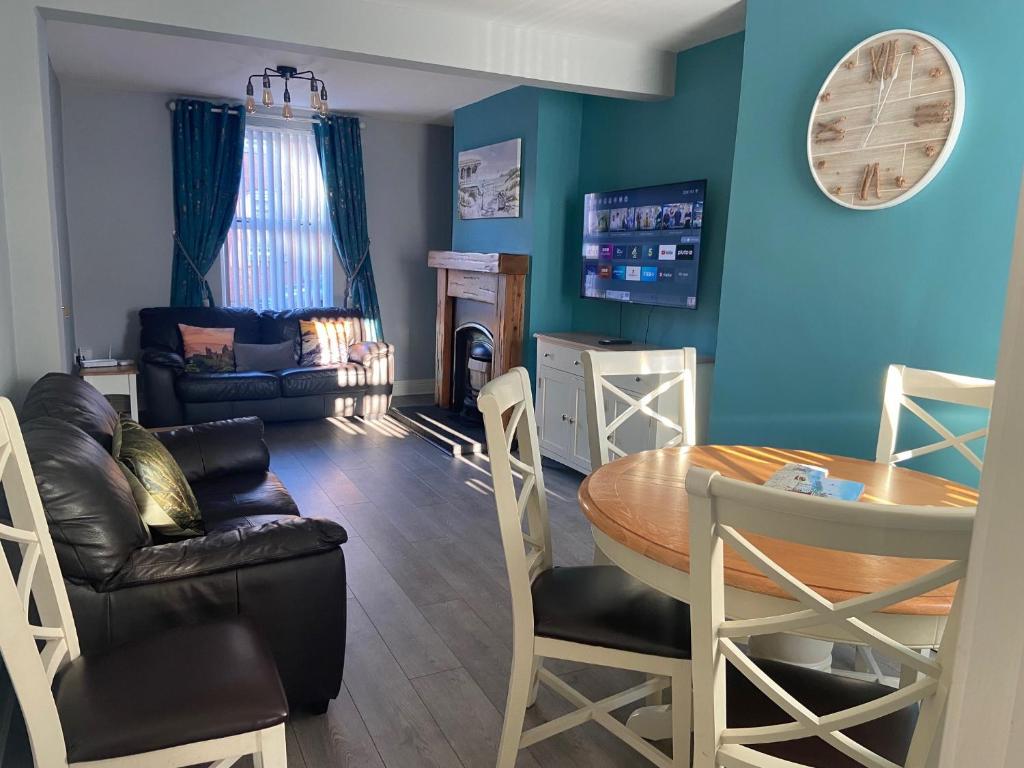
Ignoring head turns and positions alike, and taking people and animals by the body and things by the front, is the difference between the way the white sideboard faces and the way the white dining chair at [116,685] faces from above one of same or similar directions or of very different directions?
very different directions

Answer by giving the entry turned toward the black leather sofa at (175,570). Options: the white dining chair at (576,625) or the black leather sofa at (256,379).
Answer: the black leather sofa at (256,379)

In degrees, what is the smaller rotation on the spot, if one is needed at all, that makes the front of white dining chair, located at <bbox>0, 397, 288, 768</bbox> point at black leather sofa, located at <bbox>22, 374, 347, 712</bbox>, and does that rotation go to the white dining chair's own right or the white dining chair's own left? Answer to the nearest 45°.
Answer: approximately 90° to the white dining chair's own left

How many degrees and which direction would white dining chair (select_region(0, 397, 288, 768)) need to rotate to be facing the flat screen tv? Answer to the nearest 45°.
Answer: approximately 45° to its left

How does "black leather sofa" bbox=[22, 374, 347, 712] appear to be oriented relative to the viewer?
to the viewer's right

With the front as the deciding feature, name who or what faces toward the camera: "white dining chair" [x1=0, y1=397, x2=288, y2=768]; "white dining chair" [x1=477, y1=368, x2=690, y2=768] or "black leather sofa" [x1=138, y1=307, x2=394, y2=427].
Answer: the black leather sofa

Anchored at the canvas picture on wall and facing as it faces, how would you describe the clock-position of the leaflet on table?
The leaflet on table is roughly at 10 o'clock from the canvas picture on wall.

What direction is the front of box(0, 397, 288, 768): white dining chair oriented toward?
to the viewer's right

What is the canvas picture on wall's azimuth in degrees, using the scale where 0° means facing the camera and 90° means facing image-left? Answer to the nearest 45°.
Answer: approximately 45°

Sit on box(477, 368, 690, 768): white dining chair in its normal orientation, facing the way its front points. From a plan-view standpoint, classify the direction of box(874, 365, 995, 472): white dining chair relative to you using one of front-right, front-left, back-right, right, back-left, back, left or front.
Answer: front-left

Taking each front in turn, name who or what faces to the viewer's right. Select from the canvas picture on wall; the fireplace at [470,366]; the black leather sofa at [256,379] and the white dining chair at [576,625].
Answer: the white dining chair

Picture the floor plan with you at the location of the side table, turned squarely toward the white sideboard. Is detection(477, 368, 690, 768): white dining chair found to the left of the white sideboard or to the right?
right

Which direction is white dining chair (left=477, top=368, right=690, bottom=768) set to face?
to the viewer's right

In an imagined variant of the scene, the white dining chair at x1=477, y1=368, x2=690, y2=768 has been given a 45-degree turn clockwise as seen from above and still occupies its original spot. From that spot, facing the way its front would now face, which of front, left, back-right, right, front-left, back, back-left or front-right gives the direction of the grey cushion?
back

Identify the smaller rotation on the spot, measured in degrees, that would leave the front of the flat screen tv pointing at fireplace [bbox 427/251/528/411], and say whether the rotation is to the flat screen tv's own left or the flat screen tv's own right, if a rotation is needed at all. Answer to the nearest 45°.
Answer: approximately 90° to the flat screen tv's own right

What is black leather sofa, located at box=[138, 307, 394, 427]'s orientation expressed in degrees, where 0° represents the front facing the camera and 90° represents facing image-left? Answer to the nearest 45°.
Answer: approximately 0°

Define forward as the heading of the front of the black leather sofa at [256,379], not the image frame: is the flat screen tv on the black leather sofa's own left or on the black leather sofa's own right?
on the black leather sofa's own left

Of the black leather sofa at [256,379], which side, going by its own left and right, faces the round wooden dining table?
front
